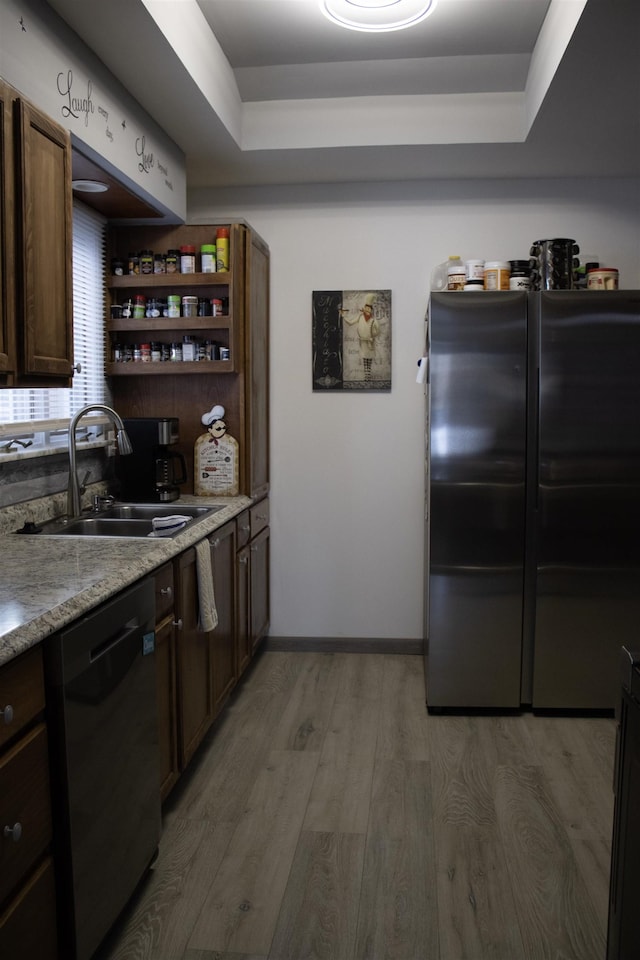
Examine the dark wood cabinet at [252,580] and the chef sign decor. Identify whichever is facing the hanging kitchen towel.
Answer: the chef sign decor

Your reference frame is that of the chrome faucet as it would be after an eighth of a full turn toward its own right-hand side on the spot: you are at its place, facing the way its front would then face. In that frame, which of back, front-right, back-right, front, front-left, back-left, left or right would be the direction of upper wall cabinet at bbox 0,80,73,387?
front-right

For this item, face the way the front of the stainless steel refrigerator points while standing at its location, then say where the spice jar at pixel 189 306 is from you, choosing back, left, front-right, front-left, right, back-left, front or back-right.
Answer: right

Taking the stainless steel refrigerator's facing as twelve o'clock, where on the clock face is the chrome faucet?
The chrome faucet is roughly at 2 o'clock from the stainless steel refrigerator.

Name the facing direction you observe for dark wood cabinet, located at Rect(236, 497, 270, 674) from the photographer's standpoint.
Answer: facing to the right of the viewer

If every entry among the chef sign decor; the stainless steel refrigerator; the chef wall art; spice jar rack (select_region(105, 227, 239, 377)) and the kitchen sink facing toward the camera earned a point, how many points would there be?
4

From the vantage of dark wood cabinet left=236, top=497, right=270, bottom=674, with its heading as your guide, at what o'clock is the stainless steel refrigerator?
The stainless steel refrigerator is roughly at 1 o'clock from the dark wood cabinet.

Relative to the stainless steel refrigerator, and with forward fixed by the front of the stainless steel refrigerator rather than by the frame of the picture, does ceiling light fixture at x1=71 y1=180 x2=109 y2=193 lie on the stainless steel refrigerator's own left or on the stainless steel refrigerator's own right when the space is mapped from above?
on the stainless steel refrigerator's own right

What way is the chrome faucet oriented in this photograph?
to the viewer's right

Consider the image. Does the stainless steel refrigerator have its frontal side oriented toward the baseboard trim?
no

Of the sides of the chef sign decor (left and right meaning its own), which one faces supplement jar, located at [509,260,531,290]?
left

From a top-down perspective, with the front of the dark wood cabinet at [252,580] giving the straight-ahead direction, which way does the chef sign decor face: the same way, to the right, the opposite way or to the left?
to the right

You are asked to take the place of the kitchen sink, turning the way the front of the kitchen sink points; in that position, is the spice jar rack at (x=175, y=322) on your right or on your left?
on your left

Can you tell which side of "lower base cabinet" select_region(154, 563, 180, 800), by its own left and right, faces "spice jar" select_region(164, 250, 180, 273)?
left

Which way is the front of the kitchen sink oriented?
to the viewer's right

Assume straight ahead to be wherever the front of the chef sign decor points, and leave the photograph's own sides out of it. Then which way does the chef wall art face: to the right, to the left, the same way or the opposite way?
the same way

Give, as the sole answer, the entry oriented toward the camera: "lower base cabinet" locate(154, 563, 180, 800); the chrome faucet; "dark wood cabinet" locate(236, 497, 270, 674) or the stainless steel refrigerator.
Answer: the stainless steel refrigerator

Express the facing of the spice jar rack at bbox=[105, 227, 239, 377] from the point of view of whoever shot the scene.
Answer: facing the viewer
